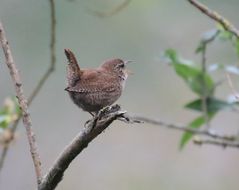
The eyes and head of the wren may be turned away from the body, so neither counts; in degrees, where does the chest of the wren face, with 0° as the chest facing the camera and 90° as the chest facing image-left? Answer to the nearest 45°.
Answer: approximately 270°

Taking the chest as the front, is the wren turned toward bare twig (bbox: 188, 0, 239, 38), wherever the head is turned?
yes
